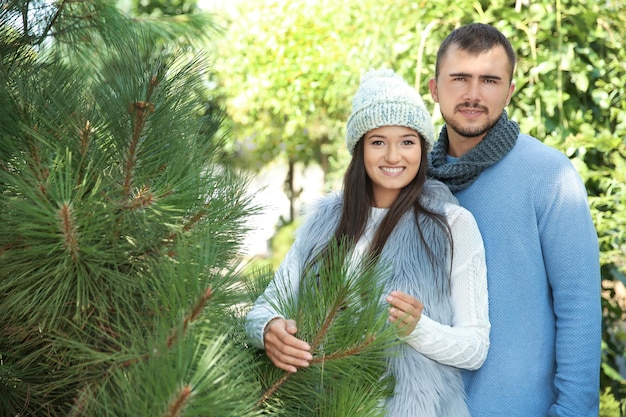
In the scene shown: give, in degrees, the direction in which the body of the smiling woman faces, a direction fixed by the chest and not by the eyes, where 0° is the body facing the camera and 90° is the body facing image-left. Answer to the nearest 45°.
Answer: approximately 45°

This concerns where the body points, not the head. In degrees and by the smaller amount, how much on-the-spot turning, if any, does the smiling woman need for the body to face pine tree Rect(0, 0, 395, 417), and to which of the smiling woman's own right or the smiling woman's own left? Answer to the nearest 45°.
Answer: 0° — they already face it
